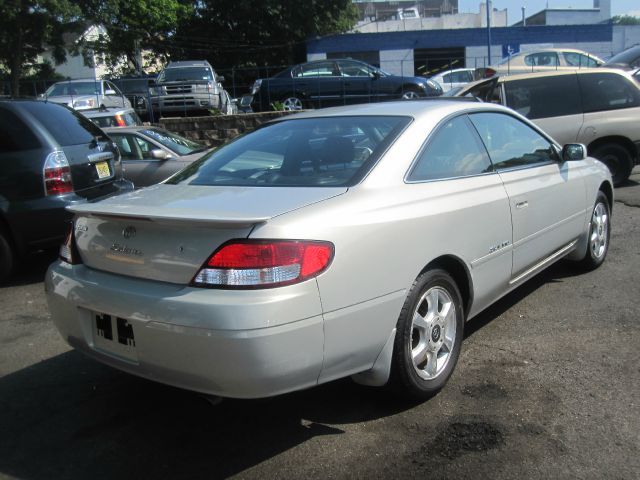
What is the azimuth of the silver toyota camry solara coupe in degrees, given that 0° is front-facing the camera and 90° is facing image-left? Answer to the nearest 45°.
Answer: approximately 225°

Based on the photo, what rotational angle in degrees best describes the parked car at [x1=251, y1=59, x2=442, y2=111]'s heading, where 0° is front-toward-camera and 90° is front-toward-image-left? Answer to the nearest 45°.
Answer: approximately 270°

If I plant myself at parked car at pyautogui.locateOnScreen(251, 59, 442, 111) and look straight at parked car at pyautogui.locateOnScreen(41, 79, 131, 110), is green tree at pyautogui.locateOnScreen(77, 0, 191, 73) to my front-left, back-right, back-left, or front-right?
front-right

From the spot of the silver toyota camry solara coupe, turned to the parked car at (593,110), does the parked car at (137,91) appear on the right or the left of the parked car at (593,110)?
left

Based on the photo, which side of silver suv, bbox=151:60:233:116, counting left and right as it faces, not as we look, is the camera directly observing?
front

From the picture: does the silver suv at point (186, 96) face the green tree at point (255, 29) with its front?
no

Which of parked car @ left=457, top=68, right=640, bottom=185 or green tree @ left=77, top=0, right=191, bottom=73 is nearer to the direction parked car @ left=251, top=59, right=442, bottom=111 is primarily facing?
the parked car

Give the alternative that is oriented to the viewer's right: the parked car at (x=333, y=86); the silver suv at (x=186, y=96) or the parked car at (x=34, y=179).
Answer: the parked car at (x=333, y=86)

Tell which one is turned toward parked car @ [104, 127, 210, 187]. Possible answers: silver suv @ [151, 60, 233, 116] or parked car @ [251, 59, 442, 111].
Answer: the silver suv

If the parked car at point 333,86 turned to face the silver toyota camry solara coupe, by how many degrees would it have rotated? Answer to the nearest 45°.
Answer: approximately 90° to its right

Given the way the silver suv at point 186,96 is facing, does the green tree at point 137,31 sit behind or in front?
behind

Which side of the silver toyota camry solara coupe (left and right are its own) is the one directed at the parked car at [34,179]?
left
